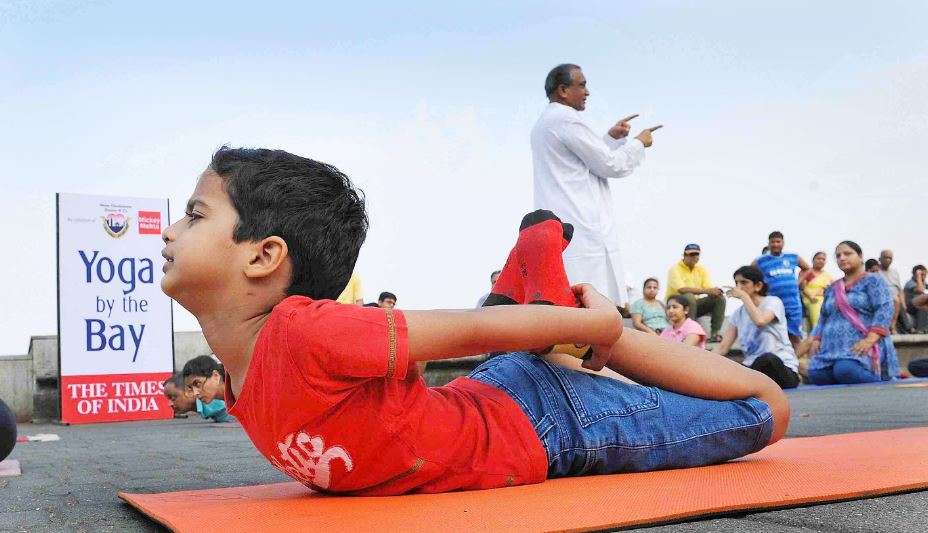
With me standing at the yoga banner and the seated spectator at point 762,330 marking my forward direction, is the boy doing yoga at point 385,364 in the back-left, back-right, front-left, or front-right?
front-right

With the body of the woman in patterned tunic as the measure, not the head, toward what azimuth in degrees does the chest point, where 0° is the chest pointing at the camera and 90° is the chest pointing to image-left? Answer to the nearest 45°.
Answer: approximately 45°

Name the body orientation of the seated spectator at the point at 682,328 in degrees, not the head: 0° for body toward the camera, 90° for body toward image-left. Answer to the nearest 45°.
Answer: approximately 45°

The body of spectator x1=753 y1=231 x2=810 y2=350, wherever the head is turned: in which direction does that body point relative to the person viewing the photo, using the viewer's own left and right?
facing the viewer

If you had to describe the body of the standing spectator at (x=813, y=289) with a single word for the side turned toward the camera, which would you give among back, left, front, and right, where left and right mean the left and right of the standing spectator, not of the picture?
front

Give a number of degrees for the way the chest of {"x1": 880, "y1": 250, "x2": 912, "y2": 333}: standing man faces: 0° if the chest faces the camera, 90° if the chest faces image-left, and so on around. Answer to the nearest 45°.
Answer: approximately 45°

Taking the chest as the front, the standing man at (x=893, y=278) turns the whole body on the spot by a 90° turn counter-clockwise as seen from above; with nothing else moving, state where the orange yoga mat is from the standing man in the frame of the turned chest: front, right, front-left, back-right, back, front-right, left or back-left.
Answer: front-right

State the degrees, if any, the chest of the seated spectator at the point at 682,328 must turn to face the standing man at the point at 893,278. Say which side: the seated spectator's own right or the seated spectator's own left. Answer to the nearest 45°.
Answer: approximately 180°

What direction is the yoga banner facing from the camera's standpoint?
toward the camera

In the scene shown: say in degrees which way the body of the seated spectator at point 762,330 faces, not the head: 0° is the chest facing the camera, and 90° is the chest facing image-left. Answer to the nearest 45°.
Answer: approximately 45°

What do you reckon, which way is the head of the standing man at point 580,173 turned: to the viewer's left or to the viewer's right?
to the viewer's right

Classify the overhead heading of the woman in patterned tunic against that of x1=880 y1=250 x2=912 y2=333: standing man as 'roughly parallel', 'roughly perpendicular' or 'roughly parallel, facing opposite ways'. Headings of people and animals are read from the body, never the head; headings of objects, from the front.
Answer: roughly parallel

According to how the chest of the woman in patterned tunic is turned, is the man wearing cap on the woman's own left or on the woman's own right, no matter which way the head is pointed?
on the woman's own right
